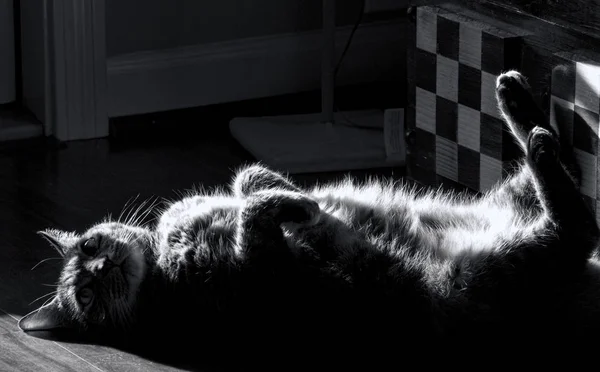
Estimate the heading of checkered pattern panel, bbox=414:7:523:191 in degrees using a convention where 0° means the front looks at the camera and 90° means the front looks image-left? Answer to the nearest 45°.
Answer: approximately 45°

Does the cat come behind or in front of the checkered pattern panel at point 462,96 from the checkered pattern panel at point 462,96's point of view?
in front

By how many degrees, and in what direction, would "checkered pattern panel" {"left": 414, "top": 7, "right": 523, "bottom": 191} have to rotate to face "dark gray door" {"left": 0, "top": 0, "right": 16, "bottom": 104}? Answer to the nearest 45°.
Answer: approximately 90° to its right
